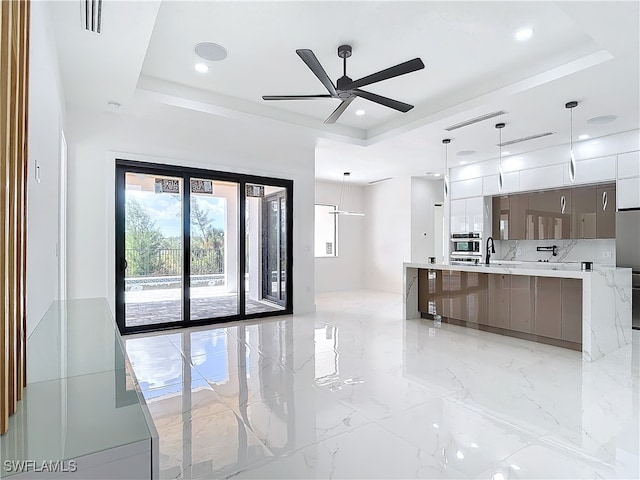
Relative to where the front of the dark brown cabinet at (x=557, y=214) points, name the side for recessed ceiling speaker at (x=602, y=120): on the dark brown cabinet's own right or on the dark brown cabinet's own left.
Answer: on the dark brown cabinet's own left

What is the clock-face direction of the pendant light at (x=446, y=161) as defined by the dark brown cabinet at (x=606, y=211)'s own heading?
The pendant light is roughly at 2 o'clock from the dark brown cabinet.

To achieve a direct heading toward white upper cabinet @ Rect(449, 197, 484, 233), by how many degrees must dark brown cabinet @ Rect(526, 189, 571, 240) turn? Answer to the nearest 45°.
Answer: approximately 45° to its right

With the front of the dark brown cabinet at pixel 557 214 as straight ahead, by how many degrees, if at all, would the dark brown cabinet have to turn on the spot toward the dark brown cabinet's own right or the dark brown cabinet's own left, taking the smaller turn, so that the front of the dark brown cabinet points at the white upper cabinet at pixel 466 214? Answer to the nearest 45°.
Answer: approximately 45° to the dark brown cabinet's own right

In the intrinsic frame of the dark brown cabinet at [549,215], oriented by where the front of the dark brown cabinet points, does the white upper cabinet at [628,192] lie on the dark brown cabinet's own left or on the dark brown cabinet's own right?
on the dark brown cabinet's own left

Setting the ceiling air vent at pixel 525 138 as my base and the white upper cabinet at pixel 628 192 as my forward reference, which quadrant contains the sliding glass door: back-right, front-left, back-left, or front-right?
back-right
